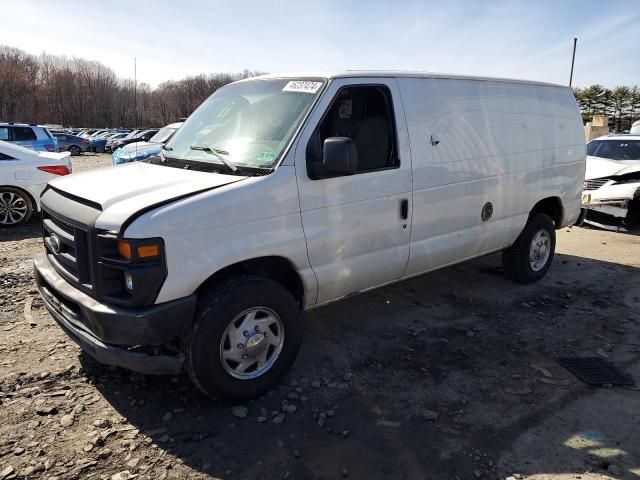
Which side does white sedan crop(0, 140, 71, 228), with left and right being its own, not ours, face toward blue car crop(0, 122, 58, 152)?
right

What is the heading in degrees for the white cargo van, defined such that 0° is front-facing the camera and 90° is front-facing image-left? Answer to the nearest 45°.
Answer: approximately 45°

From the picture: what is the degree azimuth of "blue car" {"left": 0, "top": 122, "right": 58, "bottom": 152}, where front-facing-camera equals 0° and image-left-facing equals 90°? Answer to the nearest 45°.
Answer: approximately 90°

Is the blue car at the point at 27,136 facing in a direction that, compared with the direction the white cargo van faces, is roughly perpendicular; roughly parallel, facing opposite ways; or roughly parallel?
roughly parallel

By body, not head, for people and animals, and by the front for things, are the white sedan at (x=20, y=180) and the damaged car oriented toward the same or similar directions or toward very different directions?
same or similar directions

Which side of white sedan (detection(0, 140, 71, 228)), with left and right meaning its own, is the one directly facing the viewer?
left

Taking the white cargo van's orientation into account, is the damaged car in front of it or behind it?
behind

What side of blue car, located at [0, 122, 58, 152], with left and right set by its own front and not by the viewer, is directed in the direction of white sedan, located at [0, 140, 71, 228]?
left

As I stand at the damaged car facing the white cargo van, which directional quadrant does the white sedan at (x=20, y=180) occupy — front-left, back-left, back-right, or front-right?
front-right

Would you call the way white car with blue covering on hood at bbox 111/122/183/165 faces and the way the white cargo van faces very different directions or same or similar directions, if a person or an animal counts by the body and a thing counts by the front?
same or similar directions

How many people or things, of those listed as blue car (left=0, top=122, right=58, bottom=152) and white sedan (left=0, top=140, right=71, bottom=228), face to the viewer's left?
2

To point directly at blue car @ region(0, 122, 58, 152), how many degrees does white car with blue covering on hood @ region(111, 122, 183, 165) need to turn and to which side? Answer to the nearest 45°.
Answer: approximately 90° to its right

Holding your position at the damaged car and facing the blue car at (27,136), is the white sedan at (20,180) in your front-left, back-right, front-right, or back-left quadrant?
front-left
